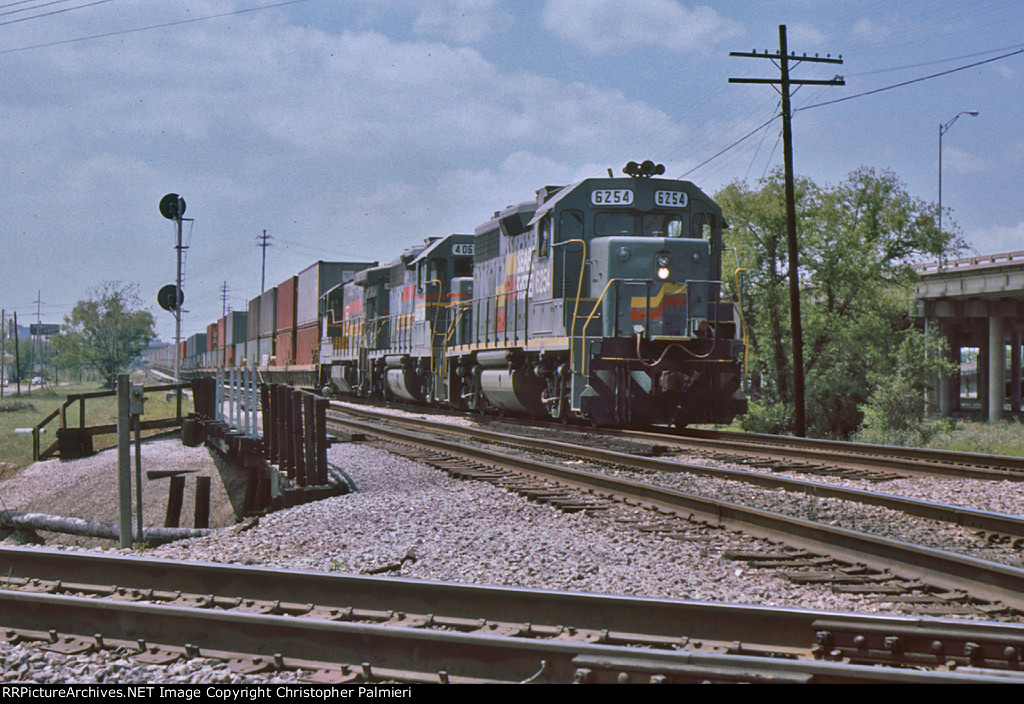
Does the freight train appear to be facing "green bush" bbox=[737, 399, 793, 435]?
yes

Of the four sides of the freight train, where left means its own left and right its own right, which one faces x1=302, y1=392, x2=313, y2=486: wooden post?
right

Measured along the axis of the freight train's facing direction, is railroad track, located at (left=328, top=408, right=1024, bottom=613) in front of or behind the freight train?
in front

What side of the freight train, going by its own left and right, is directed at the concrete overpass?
left

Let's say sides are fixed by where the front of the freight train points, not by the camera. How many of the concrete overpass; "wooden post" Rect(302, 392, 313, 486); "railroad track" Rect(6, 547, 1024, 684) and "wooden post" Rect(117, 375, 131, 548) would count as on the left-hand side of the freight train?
1

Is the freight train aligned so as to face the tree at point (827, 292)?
no

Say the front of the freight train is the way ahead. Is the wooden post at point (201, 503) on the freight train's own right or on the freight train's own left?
on the freight train's own right

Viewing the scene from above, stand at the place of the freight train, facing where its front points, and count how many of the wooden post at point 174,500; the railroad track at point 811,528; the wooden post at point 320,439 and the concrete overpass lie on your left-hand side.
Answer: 1

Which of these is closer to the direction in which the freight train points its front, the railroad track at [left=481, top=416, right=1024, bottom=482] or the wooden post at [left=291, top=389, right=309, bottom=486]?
the railroad track

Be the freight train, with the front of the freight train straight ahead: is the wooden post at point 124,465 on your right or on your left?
on your right

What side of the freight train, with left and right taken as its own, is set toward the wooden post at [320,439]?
right

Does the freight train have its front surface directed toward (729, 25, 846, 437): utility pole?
yes

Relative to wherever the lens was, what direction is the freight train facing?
facing the viewer and to the right of the viewer

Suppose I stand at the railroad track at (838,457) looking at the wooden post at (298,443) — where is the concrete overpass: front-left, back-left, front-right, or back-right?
back-right

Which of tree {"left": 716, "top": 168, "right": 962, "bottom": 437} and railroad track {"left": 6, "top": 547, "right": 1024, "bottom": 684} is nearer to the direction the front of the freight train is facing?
the railroad track
